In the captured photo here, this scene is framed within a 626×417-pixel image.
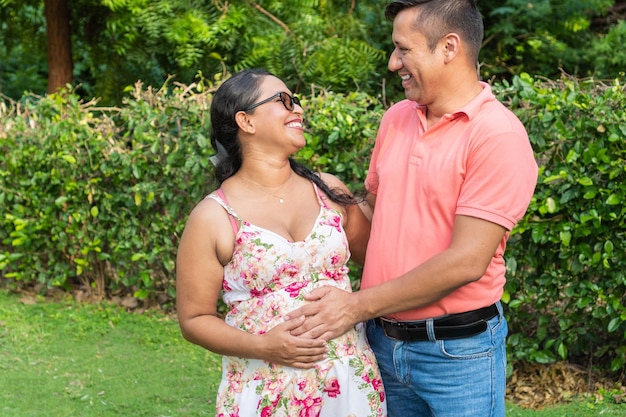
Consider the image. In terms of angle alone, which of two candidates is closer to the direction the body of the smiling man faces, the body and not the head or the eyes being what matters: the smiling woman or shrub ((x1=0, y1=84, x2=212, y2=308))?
the smiling woman

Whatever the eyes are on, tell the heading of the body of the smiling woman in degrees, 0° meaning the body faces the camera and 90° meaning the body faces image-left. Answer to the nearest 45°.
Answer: approximately 315°

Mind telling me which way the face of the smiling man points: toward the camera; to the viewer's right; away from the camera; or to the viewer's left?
to the viewer's left

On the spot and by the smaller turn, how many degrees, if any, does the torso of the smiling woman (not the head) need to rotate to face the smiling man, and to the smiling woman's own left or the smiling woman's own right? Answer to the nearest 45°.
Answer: approximately 45° to the smiling woman's own left

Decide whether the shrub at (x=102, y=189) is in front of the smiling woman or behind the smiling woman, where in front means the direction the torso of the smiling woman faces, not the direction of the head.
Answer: behind

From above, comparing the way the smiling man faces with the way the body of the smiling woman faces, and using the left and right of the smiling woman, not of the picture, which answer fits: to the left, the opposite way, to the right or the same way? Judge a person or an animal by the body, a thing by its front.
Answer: to the right

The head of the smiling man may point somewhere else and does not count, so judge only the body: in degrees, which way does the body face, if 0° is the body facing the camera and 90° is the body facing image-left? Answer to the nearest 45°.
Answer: approximately 45°

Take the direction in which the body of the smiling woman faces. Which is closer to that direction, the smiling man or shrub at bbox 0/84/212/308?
the smiling man
